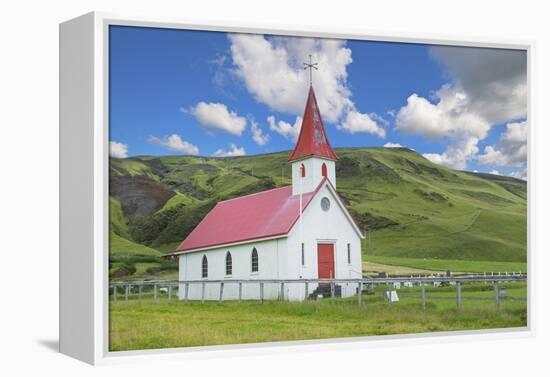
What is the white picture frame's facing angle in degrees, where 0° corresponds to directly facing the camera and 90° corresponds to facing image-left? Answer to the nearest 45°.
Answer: approximately 315°
